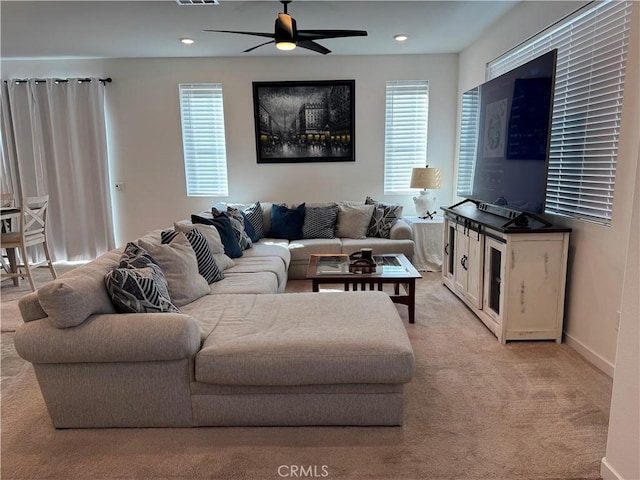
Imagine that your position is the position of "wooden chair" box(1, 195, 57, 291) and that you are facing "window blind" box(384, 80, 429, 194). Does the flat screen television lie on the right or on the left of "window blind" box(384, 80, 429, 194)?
right

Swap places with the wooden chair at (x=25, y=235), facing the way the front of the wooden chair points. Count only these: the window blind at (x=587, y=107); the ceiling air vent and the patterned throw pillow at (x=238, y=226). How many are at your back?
3

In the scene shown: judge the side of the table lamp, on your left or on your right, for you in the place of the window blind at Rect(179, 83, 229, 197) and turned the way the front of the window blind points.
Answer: on your left

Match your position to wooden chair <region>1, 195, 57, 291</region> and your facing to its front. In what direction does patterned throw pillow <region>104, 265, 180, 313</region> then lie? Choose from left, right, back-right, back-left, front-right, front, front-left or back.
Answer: back-left

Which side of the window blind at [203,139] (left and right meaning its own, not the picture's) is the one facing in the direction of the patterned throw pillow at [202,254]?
front

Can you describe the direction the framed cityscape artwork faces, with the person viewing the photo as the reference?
facing the viewer

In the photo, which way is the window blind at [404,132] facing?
toward the camera

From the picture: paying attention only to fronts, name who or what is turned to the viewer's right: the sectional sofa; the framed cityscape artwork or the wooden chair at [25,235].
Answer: the sectional sofa

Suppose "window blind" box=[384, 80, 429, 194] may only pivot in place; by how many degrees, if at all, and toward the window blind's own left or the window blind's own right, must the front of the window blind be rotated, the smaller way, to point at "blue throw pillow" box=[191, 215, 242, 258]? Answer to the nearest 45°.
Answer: approximately 45° to the window blind's own right

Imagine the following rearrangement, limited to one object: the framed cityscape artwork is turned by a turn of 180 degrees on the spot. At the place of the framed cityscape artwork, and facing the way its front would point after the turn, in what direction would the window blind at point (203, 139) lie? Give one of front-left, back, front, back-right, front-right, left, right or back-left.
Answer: left

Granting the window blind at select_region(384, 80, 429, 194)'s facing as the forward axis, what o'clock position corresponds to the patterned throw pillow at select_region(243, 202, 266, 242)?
The patterned throw pillow is roughly at 2 o'clock from the window blind.

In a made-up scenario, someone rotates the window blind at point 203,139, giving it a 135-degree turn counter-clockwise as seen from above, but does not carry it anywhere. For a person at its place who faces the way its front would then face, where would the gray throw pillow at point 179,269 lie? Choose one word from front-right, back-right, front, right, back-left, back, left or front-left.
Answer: back-right

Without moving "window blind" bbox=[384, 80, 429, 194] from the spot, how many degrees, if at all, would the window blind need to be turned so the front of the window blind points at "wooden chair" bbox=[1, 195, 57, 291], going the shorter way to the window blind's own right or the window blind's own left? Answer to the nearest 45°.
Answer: approximately 45° to the window blind's own right

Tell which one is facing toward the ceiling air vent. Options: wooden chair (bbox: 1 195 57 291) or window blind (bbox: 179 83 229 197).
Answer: the window blind

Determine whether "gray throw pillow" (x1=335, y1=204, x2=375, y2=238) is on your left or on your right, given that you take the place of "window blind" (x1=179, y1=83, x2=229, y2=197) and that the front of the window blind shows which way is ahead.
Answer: on your left

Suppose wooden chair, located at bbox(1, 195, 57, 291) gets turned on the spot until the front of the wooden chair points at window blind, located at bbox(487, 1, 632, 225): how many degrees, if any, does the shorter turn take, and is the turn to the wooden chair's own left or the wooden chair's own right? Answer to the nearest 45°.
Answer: approximately 180°

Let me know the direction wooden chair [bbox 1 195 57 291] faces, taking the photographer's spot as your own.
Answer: facing away from the viewer and to the left of the viewer
